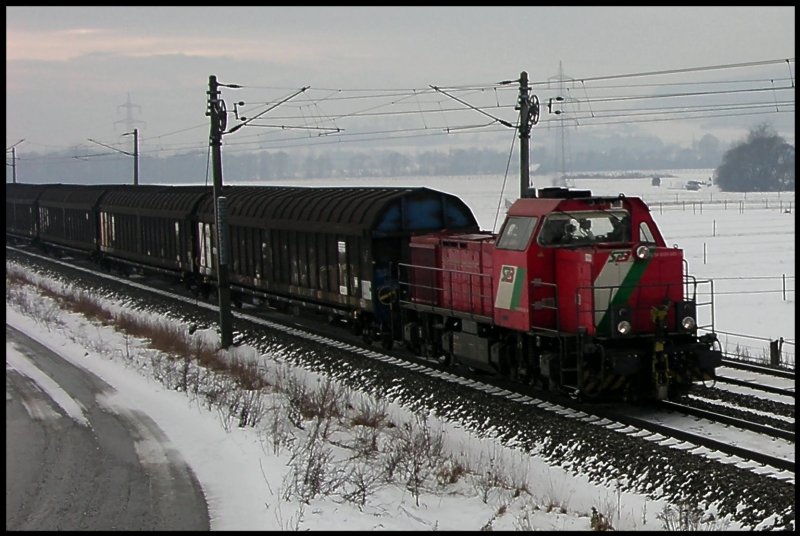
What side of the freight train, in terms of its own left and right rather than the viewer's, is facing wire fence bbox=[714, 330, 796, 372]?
front

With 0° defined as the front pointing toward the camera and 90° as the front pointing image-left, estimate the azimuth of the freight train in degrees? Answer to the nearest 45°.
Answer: approximately 315°
